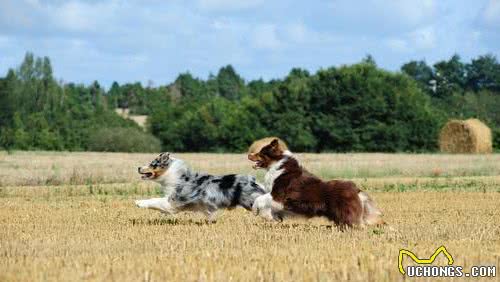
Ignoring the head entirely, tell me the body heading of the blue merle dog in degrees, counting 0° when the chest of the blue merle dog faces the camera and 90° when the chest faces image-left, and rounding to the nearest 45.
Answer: approximately 90°

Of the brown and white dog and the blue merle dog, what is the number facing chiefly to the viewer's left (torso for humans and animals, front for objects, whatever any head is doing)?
2

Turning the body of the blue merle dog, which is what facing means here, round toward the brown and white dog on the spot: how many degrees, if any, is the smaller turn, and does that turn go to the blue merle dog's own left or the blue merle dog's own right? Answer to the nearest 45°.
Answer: approximately 135° to the blue merle dog's own left

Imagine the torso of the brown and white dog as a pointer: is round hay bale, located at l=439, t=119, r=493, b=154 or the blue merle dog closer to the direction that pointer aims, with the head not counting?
the blue merle dog

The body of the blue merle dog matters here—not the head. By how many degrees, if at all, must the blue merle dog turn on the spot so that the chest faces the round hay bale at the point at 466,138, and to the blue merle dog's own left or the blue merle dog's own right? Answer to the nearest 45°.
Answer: approximately 135° to the blue merle dog's own right

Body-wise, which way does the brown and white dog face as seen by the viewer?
to the viewer's left

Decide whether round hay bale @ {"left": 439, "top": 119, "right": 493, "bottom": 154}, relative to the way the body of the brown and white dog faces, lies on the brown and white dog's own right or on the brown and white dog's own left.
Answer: on the brown and white dog's own right
